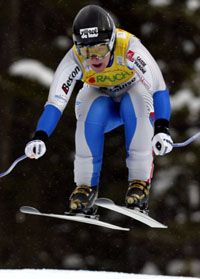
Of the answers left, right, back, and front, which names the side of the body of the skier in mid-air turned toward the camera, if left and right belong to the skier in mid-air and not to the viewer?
front
